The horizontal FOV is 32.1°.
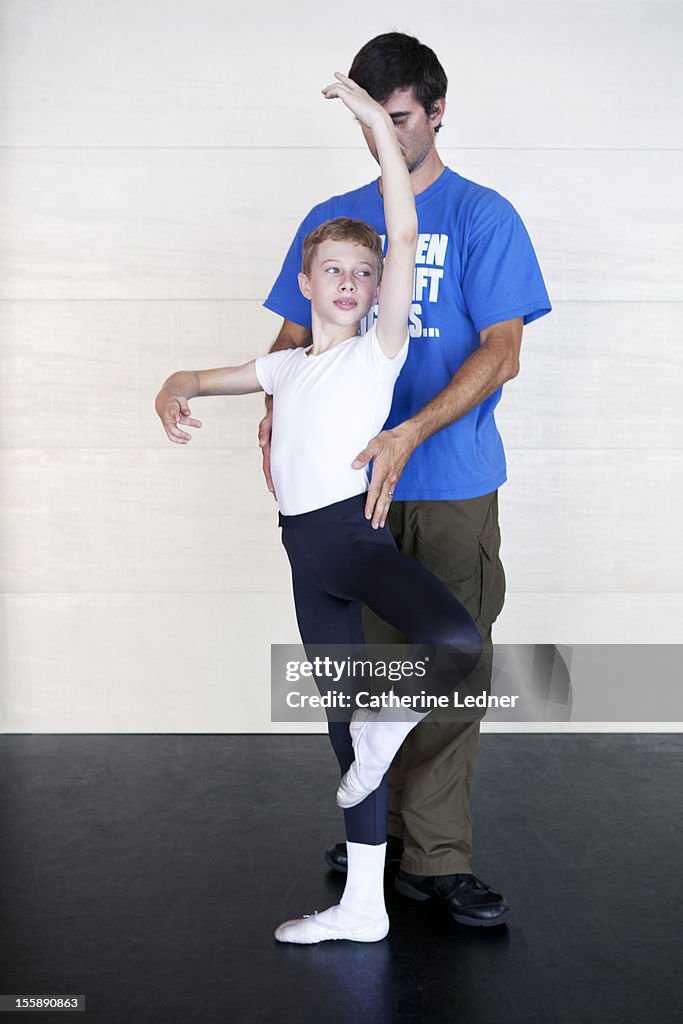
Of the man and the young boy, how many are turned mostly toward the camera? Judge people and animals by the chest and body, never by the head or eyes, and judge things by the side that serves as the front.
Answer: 2

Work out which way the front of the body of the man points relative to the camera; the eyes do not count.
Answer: toward the camera

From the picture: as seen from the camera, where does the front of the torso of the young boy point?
toward the camera

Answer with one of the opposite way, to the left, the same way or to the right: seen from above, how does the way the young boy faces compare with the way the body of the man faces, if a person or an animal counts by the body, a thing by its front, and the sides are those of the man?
the same way
